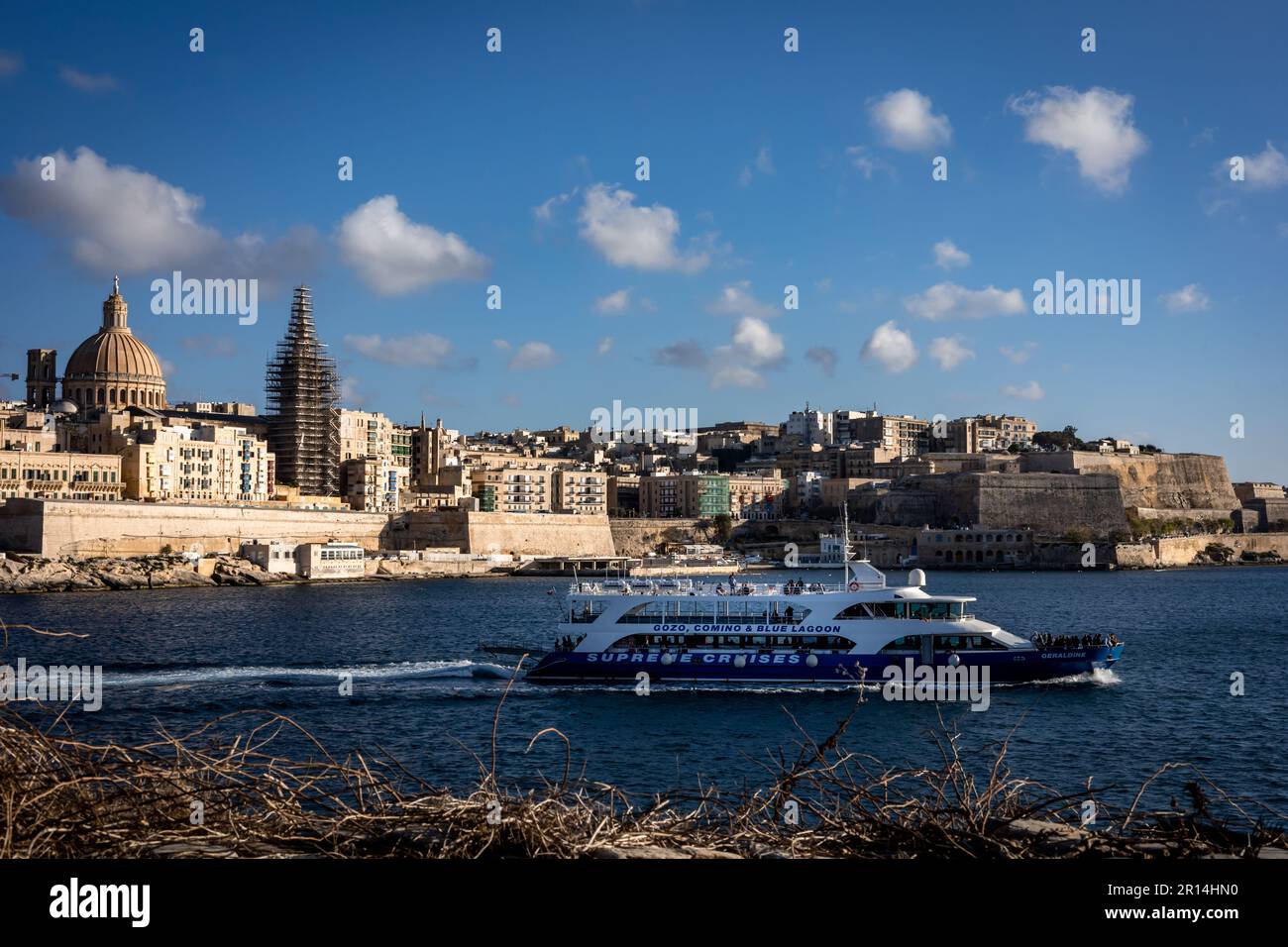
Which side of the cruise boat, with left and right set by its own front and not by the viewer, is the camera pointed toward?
right
